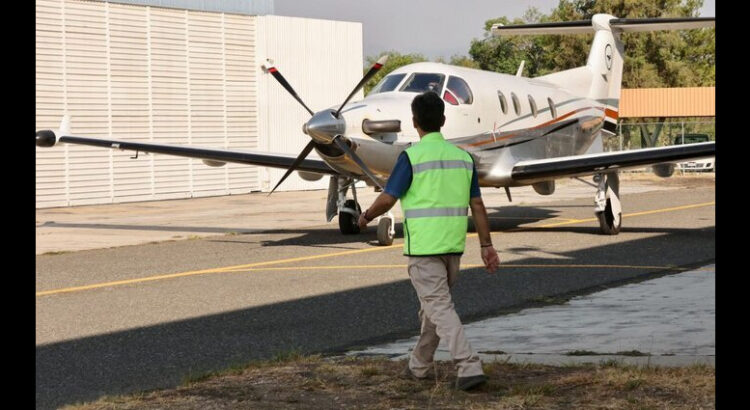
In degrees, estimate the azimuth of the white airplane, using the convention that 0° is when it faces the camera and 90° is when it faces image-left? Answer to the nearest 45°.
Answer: approximately 45°

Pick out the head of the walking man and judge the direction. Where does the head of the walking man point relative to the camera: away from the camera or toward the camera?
away from the camera
